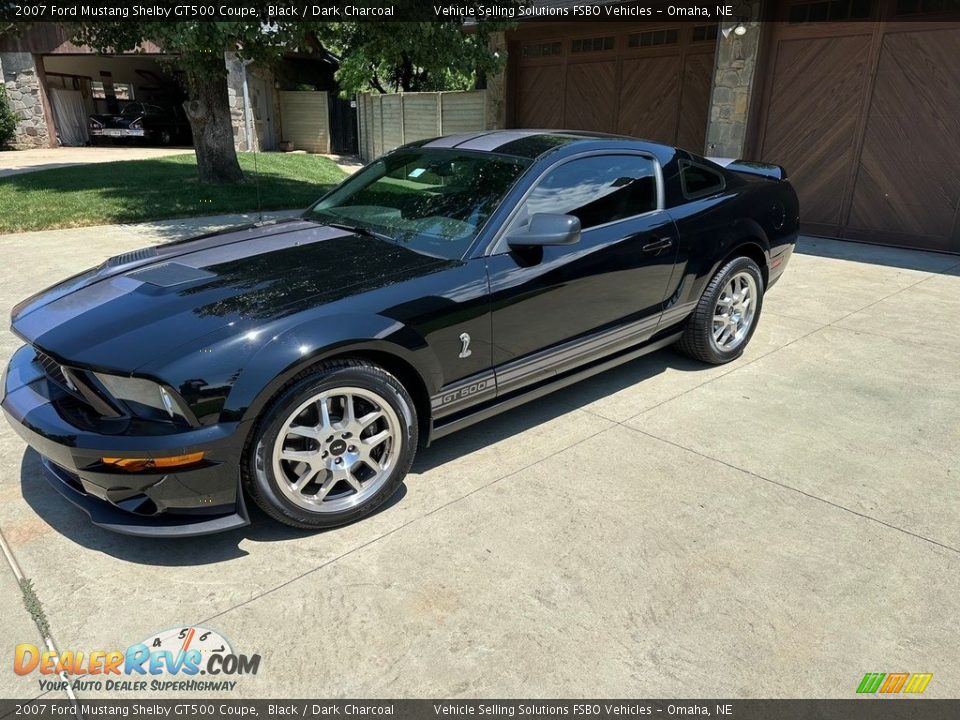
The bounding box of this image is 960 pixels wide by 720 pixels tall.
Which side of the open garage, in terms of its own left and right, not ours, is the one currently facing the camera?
front

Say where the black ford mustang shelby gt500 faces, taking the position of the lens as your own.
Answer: facing the viewer and to the left of the viewer

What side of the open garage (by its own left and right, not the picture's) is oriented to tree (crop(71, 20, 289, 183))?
front

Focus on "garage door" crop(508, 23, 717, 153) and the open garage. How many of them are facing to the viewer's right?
0

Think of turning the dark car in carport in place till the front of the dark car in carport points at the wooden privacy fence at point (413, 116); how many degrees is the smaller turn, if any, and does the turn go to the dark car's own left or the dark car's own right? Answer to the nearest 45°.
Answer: approximately 90° to the dark car's own left

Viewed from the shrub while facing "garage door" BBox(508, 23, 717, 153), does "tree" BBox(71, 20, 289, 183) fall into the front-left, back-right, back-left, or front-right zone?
front-right

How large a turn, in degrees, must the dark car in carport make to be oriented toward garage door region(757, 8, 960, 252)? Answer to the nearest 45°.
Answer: approximately 45° to its left

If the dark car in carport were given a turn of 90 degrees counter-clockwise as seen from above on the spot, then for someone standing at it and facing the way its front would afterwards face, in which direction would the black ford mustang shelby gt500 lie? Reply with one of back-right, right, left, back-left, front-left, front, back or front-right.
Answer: front-right

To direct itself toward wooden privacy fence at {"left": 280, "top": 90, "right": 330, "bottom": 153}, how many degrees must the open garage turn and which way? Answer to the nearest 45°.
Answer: approximately 45° to its left

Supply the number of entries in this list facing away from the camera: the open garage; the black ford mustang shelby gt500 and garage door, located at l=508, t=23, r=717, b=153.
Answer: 0

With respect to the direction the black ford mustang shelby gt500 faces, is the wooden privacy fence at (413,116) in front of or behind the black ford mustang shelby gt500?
behind

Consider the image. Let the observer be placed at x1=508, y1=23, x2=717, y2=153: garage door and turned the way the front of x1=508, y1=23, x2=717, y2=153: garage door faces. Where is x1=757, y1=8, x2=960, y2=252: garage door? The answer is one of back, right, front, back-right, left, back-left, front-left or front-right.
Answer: left

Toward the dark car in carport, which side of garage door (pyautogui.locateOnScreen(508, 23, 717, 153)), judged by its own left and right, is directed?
right

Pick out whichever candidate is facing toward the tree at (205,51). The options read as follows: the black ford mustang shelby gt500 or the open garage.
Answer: the open garage

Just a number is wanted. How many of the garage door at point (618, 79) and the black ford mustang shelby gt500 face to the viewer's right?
0
